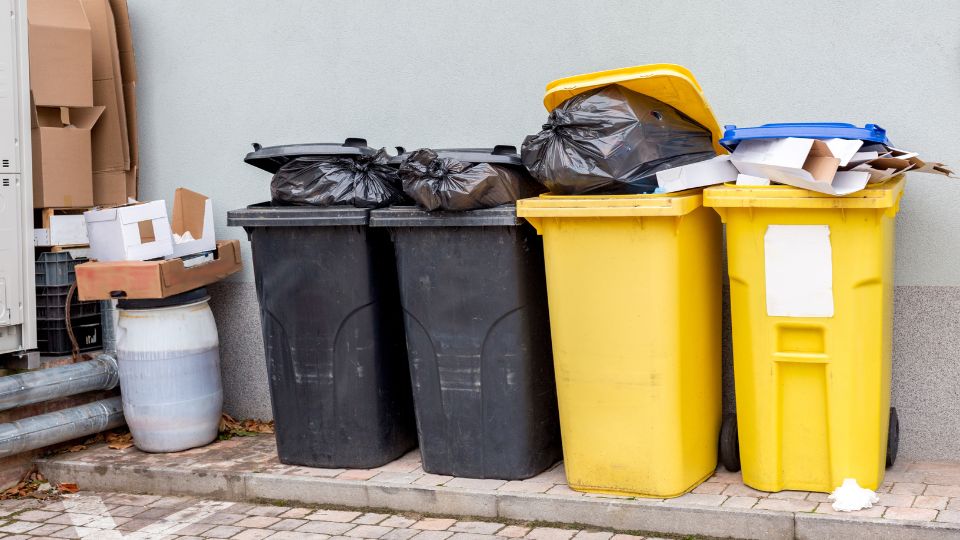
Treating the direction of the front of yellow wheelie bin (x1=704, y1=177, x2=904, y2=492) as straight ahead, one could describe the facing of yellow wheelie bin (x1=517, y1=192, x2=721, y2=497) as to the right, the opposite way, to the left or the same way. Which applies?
the same way

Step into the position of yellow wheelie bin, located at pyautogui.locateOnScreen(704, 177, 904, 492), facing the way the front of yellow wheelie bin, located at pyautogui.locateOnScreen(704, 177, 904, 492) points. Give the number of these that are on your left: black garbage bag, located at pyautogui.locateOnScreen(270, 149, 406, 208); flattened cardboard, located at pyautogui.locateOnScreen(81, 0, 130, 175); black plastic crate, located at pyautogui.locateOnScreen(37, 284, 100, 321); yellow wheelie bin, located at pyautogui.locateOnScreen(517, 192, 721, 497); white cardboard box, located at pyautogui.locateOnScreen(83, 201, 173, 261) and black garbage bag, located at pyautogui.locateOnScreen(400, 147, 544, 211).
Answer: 0

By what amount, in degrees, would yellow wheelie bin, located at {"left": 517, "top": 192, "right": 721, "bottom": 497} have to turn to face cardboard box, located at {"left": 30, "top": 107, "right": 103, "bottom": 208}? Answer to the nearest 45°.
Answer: approximately 90° to its right

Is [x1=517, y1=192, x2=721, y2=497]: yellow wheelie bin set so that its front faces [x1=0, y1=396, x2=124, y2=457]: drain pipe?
no

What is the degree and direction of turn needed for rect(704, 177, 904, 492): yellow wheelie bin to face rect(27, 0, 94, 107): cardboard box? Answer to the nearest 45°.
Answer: approximately 90° to its right

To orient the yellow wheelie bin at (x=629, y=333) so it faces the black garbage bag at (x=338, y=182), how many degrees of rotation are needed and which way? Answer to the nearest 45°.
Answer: approximately 90° to its right

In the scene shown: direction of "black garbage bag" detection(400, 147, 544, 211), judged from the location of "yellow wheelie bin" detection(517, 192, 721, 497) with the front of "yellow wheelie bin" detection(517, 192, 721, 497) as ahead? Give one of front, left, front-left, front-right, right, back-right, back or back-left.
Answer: right

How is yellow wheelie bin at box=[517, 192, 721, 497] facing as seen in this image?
toward the camera

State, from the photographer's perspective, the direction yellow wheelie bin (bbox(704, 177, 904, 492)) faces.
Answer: facing the viewer

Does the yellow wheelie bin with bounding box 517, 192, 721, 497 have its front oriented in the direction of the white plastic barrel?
no

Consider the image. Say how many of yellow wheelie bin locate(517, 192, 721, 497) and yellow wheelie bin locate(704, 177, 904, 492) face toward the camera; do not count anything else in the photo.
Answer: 2

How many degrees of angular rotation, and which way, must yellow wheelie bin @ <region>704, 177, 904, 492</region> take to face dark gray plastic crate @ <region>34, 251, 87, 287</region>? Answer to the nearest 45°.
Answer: approximately 90° to its right

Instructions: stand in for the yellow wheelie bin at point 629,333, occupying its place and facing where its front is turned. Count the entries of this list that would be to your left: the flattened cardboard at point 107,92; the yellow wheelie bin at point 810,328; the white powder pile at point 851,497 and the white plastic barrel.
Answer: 2

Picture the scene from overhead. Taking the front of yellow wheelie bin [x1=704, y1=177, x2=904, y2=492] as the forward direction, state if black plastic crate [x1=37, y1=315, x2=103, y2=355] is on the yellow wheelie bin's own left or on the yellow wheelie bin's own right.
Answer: on the yellow wheelie bin's own right

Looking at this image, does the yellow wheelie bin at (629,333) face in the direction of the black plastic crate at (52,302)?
no
